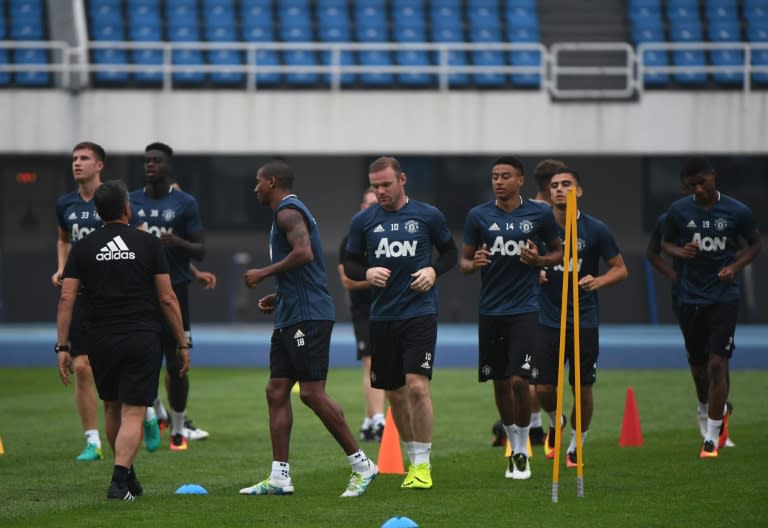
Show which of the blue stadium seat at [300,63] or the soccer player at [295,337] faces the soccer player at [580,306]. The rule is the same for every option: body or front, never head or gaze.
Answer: the blue stadium seat

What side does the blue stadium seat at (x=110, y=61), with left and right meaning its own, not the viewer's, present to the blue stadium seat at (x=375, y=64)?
left

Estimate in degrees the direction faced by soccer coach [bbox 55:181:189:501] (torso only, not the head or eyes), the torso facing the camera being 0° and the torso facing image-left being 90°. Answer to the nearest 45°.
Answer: approximately 180°

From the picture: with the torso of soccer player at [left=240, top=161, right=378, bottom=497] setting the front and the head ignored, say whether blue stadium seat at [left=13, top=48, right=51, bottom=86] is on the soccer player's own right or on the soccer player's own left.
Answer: on the soccer player's own right

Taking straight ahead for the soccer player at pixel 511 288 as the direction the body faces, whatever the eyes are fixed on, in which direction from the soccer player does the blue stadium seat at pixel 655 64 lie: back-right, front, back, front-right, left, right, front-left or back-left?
back

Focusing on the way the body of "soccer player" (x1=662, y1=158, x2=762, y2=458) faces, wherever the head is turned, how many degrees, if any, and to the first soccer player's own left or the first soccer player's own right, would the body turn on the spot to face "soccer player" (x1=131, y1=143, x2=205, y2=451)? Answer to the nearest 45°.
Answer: approximately 90° to the first soccer player's own right

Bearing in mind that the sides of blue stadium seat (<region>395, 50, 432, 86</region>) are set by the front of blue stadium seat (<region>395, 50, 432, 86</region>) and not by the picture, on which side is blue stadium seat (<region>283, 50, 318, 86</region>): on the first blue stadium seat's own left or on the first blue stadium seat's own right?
on the first blue stadium seat's own right

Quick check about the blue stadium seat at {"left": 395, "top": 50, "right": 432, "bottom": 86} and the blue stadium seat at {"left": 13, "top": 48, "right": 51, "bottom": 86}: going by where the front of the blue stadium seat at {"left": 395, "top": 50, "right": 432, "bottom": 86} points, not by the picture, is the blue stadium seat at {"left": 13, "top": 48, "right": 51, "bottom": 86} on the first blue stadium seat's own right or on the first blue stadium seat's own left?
on the first blue stadium seat's own right

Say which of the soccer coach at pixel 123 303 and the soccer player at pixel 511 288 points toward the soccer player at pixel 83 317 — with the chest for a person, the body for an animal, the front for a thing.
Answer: the soccer coach at pixel 123 303
